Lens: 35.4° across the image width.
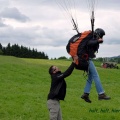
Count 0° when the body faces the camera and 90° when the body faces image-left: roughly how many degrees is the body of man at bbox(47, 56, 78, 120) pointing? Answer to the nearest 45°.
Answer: approximately 270°
